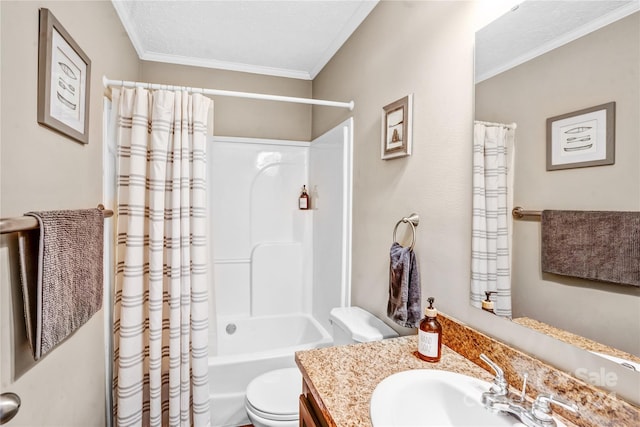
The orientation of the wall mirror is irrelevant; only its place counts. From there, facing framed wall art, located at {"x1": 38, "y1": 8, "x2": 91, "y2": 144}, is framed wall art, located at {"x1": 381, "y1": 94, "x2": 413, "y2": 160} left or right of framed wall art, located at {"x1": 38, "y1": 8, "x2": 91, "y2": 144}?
right

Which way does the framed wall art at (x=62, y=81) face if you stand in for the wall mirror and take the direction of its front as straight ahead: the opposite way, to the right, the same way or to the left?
the opposite way

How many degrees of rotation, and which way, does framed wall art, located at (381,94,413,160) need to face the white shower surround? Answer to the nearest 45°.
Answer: approximately 90° to its right

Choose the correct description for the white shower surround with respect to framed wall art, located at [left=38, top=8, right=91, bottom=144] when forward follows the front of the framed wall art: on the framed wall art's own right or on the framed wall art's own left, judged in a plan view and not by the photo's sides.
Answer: on the framed wall art's own left

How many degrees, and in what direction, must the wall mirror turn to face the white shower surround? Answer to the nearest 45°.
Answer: approximately 90° to its right

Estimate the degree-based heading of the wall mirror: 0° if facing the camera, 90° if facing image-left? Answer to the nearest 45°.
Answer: approximately 45°

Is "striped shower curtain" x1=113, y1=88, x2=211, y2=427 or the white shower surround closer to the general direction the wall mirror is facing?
the striped shower curtain

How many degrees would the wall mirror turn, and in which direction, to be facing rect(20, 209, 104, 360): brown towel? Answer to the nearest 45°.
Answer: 0° — it already faces it

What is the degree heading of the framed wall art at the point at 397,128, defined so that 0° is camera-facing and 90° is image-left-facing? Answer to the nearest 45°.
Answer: approximately 45°

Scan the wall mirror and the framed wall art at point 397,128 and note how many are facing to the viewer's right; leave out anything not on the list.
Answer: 0

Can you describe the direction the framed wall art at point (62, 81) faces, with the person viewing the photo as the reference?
facing the viewer and to the right of the viewer

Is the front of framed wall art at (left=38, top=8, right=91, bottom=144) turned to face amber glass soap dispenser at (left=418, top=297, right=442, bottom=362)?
yes

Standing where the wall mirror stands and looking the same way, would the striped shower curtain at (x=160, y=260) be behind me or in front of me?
in front
